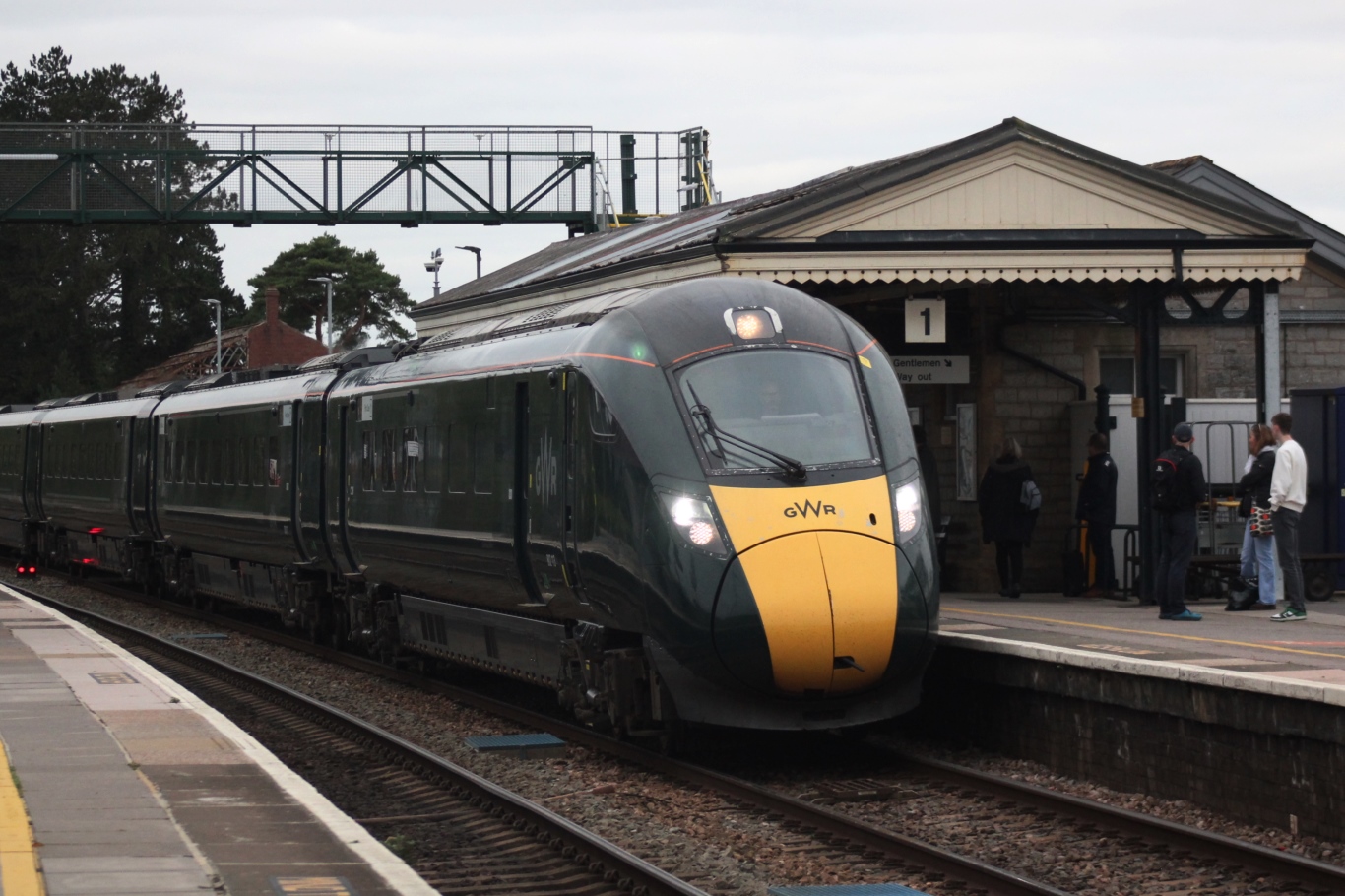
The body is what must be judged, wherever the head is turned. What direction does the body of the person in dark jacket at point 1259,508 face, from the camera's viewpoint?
to the viewer's left

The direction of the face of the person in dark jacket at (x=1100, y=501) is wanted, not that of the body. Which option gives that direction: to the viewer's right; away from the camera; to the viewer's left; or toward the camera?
to the viewer's left

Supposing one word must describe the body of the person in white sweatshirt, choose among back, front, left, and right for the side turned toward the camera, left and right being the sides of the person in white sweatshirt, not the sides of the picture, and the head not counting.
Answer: left

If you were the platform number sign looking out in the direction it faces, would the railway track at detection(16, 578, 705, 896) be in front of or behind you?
in front

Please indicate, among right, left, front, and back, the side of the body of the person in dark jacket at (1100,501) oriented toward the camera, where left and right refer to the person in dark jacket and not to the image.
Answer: left

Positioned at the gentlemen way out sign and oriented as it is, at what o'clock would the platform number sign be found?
The platform number sign is roughly at 12 o'clock from the gentlemen way out sign.

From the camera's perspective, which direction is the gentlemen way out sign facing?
toward the camera

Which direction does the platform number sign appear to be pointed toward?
toward the camera

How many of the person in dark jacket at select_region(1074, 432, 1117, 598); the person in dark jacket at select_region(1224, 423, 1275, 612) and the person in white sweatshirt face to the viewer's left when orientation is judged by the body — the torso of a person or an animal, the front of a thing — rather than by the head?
3

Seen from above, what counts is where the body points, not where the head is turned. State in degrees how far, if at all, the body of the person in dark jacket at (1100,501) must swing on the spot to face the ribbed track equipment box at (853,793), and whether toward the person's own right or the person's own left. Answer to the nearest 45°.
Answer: approximately 90° to the person's own left
